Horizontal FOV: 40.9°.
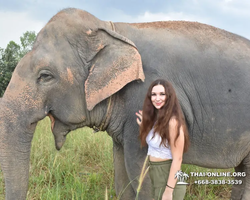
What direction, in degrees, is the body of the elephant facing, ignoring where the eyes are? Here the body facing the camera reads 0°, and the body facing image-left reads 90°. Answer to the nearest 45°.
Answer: approximately 90°

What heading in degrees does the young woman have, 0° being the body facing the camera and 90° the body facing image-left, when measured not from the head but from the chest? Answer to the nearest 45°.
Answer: approximately 45°
